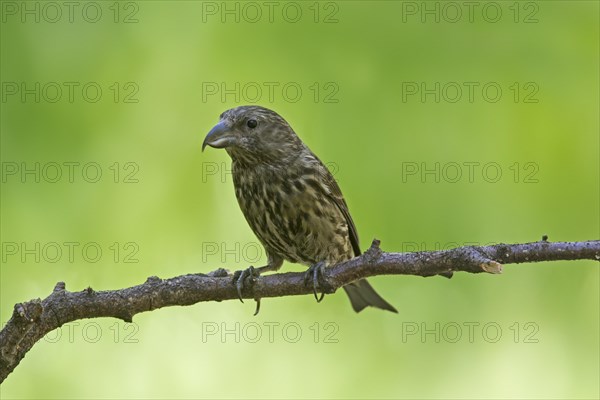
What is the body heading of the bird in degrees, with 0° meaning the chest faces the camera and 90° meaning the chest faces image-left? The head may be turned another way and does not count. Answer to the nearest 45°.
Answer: approximately 45°
